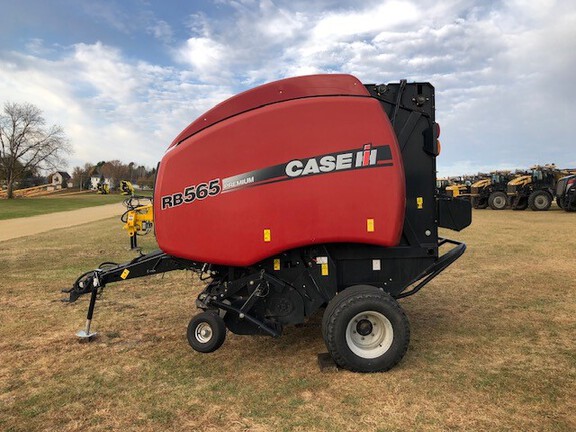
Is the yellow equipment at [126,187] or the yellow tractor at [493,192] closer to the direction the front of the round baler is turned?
the yellow equipment

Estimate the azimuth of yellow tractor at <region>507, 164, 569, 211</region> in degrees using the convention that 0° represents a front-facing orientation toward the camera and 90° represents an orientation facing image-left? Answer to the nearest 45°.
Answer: approximately 45°

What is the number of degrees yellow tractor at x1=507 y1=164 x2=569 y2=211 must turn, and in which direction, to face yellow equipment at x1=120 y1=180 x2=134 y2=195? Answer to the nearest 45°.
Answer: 0° — it already faces it

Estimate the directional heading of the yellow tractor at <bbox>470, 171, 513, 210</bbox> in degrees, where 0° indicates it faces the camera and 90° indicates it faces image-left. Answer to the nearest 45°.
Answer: approximately 45°

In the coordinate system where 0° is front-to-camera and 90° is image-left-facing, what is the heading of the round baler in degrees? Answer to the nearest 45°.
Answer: approximately 90°
